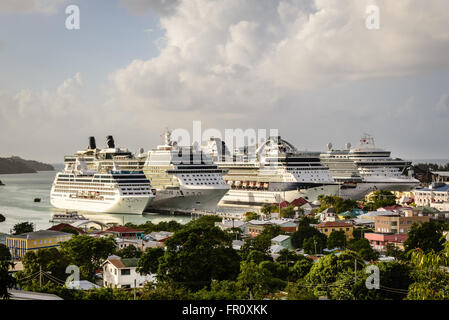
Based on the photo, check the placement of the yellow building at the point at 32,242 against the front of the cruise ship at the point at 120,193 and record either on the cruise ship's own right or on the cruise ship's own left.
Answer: on the cruise ship's own right

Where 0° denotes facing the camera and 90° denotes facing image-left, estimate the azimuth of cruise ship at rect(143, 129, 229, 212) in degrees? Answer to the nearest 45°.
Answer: approximately 315°

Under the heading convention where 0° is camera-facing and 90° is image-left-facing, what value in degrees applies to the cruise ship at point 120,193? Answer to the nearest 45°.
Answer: approximately 315°

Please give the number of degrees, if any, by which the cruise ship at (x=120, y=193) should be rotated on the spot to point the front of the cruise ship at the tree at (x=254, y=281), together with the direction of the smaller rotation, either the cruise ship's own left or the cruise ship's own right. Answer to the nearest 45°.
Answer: approximately 45° to the cruise ship's own right

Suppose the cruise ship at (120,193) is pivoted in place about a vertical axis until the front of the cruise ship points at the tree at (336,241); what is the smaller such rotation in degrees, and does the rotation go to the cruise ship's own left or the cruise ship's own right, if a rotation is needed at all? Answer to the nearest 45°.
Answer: approximately 45° to the cruise ship's own right
